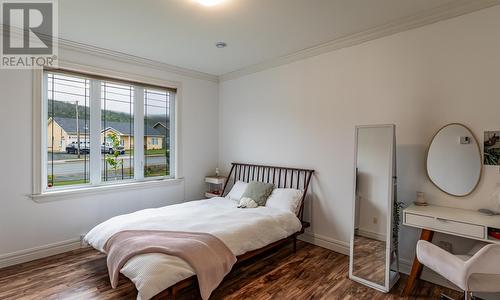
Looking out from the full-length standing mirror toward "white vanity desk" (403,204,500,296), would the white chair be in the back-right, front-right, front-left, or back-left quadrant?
front-right

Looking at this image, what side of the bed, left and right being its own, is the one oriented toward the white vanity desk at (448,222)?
left

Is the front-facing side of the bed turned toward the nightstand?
no

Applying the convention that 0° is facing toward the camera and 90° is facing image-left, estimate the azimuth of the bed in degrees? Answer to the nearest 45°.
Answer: approximately 45°

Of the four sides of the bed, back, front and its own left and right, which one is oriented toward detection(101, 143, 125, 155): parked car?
right

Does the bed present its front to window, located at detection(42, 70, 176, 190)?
no

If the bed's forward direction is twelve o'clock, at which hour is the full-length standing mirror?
The full-length standing mirror is roughly at 8 o'clock from the bed.

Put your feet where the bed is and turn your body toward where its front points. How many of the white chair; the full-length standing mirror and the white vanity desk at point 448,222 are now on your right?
0

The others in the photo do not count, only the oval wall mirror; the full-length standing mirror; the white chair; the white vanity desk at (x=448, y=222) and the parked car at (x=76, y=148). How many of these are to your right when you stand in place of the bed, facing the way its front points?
1

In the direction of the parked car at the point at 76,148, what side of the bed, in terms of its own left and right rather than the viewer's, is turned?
right

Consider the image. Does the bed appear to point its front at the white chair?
no

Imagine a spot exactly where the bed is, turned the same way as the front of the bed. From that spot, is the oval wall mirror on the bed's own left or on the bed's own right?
on the bed's own left

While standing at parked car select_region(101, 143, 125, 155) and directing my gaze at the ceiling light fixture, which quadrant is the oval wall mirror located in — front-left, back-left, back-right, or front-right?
front-left

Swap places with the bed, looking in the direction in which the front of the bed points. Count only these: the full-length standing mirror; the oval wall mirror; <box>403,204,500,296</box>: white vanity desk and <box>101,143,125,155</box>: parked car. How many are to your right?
1

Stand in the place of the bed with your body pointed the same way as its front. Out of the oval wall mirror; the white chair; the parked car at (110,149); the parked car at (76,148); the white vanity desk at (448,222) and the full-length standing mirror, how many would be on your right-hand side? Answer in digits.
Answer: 2
